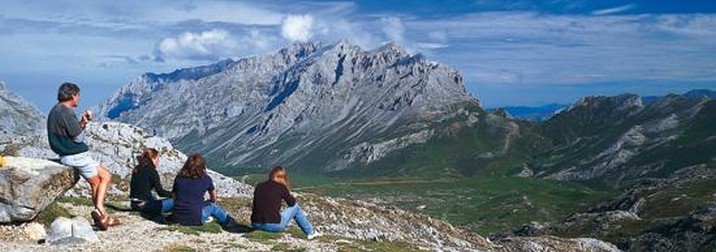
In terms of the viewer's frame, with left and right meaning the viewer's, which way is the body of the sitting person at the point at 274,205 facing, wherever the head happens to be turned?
facing away from the viewer and to the right of the viewer

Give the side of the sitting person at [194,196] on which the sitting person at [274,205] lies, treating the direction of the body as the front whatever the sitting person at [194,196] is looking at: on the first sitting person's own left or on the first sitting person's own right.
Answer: on the first sitting person's own right

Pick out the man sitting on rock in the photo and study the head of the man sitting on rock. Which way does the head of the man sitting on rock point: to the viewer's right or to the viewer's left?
to the viewer's right

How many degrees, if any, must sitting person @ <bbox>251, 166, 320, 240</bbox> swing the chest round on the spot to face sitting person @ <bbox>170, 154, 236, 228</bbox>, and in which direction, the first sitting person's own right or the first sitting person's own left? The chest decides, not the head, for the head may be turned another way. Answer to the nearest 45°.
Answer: approximately 135° to the first sitting person's own left

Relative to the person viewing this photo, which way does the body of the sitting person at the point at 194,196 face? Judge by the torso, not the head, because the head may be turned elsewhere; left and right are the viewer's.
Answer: facing away from the viewer and to the right of the viewer

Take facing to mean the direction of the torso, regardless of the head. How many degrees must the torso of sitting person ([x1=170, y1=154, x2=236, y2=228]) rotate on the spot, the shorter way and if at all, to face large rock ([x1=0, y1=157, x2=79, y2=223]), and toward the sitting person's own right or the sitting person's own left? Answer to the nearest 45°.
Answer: approximately 135° to the sitting person's own left

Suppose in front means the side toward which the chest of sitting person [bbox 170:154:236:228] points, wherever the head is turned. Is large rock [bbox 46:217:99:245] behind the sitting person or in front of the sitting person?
behind

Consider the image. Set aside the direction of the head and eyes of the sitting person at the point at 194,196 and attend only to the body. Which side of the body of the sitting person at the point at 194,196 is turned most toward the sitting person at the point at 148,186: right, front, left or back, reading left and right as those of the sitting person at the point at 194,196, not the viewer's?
left

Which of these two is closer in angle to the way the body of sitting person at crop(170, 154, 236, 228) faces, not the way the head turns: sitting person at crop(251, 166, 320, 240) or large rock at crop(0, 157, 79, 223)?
the sitting person
